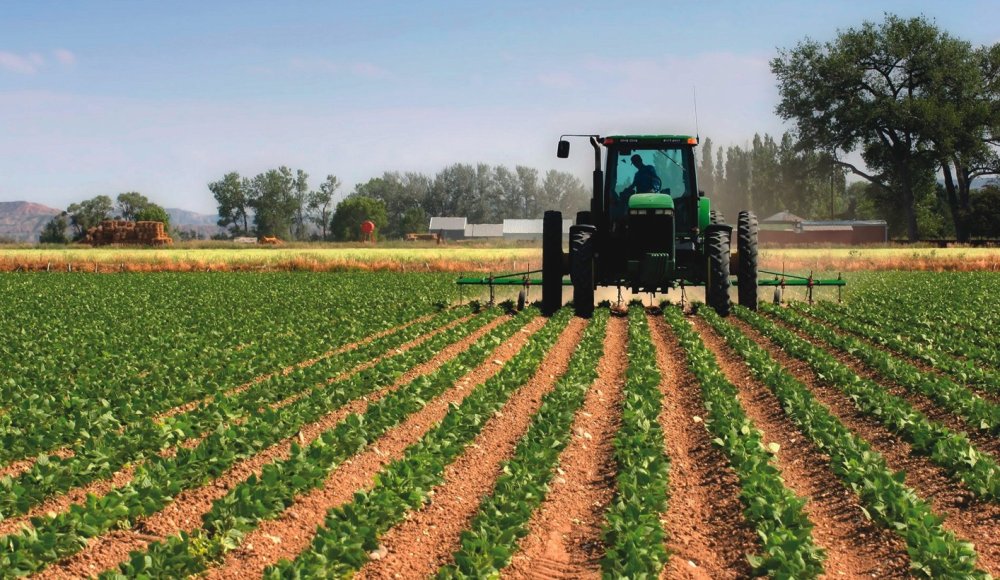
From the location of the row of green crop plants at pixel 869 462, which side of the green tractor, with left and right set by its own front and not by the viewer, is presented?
front

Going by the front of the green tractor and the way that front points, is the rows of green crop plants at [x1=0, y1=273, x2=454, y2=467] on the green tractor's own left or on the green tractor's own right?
on the green tractor's own right

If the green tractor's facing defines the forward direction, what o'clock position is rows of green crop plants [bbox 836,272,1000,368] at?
The rows of green crop plants is roughly at 8 o'clock from the green tractor.

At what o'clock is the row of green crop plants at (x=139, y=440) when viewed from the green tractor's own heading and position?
The row of green crop plants is roughly at 1 o'clock from the green tractor.

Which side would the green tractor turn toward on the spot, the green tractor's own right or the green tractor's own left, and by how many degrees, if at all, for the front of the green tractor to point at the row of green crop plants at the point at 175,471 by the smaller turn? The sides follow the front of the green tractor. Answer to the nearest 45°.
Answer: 0° — it already faces it

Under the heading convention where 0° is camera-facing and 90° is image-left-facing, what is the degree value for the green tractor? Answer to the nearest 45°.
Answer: approximately 0°

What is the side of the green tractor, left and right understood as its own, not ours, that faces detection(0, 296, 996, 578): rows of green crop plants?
front
